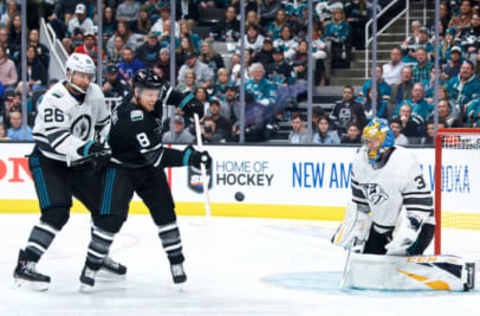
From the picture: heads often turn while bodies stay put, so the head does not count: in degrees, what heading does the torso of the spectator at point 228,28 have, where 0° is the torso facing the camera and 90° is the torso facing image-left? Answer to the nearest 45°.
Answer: approximately 0°

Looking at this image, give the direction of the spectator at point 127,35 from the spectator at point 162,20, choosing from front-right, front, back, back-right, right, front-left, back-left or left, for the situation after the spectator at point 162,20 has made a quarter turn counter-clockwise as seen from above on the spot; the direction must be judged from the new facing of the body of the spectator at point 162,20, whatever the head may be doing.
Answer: back-right

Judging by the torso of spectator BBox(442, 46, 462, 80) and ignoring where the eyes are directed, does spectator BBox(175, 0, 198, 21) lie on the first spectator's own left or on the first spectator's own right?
on the first spectator's own right

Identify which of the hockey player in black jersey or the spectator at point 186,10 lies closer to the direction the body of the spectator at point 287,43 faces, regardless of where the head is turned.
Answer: the hockey player in black jersey

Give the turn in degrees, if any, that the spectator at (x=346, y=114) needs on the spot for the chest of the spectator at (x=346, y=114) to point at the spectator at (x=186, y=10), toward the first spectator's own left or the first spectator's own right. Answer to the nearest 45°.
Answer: approximately 135° to the first spectator's own right

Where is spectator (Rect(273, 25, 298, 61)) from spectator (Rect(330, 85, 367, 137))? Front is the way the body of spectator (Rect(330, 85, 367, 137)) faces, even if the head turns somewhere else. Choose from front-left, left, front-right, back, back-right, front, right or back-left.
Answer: back-right

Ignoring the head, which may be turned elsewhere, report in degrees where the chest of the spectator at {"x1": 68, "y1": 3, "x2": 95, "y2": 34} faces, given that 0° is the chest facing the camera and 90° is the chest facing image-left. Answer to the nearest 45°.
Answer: approximately 0°
